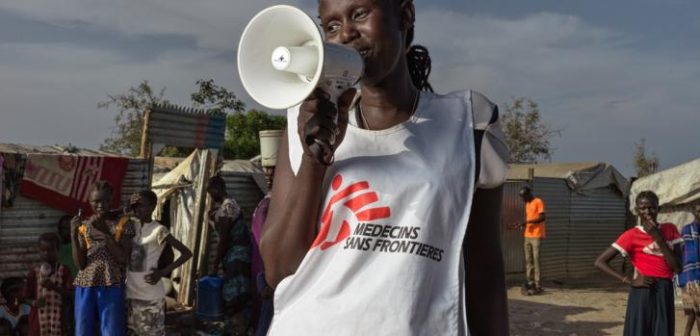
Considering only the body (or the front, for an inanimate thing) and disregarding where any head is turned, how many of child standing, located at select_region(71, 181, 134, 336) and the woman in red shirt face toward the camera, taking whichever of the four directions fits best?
2

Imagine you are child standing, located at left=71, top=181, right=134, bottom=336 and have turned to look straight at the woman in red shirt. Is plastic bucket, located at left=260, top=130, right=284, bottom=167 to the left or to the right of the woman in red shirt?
left

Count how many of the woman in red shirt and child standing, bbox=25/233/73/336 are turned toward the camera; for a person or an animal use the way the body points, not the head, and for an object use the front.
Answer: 2

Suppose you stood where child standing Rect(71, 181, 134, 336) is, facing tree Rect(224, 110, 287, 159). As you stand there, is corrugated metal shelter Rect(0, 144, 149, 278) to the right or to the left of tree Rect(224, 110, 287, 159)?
left

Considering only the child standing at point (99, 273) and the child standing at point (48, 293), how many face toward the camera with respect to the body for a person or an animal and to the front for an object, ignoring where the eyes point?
2

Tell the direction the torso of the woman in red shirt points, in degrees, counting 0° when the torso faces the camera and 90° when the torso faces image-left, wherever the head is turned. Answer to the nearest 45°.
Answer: approximately 0°

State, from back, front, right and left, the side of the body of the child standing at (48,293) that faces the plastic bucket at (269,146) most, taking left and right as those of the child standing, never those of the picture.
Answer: left
